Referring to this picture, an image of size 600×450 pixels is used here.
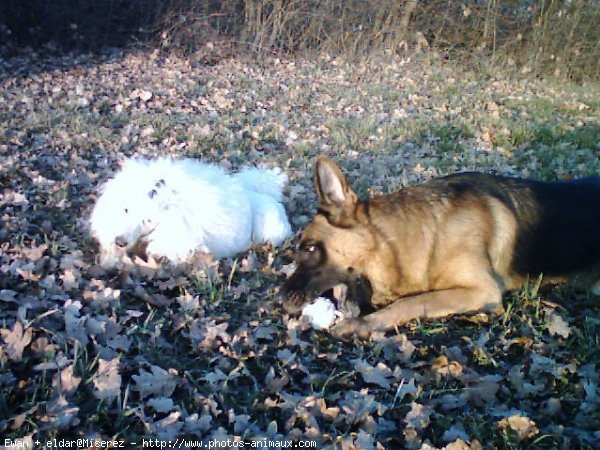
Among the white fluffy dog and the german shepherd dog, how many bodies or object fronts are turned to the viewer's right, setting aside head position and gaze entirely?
0

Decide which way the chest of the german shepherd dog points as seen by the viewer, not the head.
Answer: to the viewer's left

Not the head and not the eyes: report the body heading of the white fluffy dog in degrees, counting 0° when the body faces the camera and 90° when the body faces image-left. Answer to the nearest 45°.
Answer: approximately 45°

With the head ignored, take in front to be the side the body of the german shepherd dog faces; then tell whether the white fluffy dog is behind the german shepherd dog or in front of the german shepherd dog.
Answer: in front
